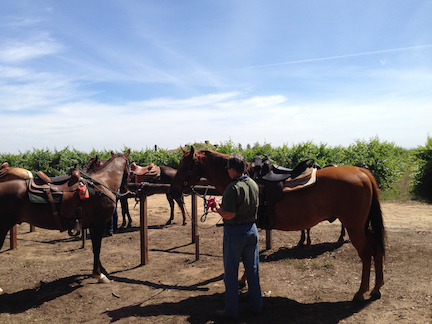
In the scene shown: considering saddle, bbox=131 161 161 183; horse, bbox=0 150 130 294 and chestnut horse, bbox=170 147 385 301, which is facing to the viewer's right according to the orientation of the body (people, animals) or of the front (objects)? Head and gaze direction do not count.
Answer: the horse

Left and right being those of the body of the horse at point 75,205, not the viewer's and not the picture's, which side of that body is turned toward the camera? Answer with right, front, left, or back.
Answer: right

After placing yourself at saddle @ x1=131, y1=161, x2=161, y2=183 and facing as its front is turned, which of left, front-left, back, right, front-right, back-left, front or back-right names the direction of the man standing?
left

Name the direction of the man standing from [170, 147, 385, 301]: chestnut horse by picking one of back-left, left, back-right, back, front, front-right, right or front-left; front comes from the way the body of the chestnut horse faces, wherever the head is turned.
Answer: front-left

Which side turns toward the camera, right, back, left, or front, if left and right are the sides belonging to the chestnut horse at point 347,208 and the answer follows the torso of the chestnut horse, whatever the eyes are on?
left

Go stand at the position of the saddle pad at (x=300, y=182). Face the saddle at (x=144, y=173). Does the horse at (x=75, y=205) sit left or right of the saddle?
left

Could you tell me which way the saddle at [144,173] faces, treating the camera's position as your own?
facing to the left of the viewer

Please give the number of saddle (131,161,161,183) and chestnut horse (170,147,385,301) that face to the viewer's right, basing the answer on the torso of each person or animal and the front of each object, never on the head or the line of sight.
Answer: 0

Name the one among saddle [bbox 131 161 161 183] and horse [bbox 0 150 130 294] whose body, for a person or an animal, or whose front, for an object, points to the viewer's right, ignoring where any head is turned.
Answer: the horse

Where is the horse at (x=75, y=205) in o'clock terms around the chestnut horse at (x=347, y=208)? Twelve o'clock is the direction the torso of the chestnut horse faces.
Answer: The horse is roughly at 12 o'clock from the chestnut horse.

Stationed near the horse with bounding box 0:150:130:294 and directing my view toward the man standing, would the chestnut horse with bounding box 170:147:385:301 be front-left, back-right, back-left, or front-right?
front-left

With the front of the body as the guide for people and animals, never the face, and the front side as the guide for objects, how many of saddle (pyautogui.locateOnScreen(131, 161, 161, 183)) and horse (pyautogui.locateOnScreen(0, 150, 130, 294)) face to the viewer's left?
1

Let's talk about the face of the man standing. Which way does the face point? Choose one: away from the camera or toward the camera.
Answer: away from the camera
